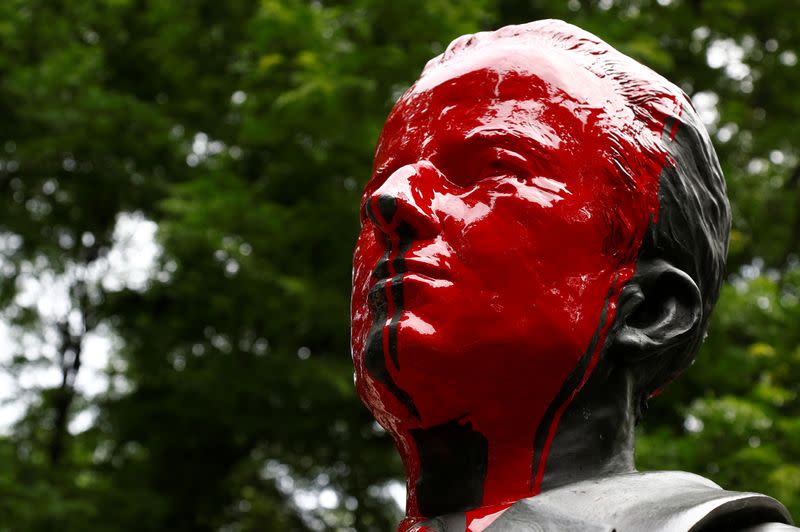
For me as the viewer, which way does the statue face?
facing the viewer and to the left of the viewer
